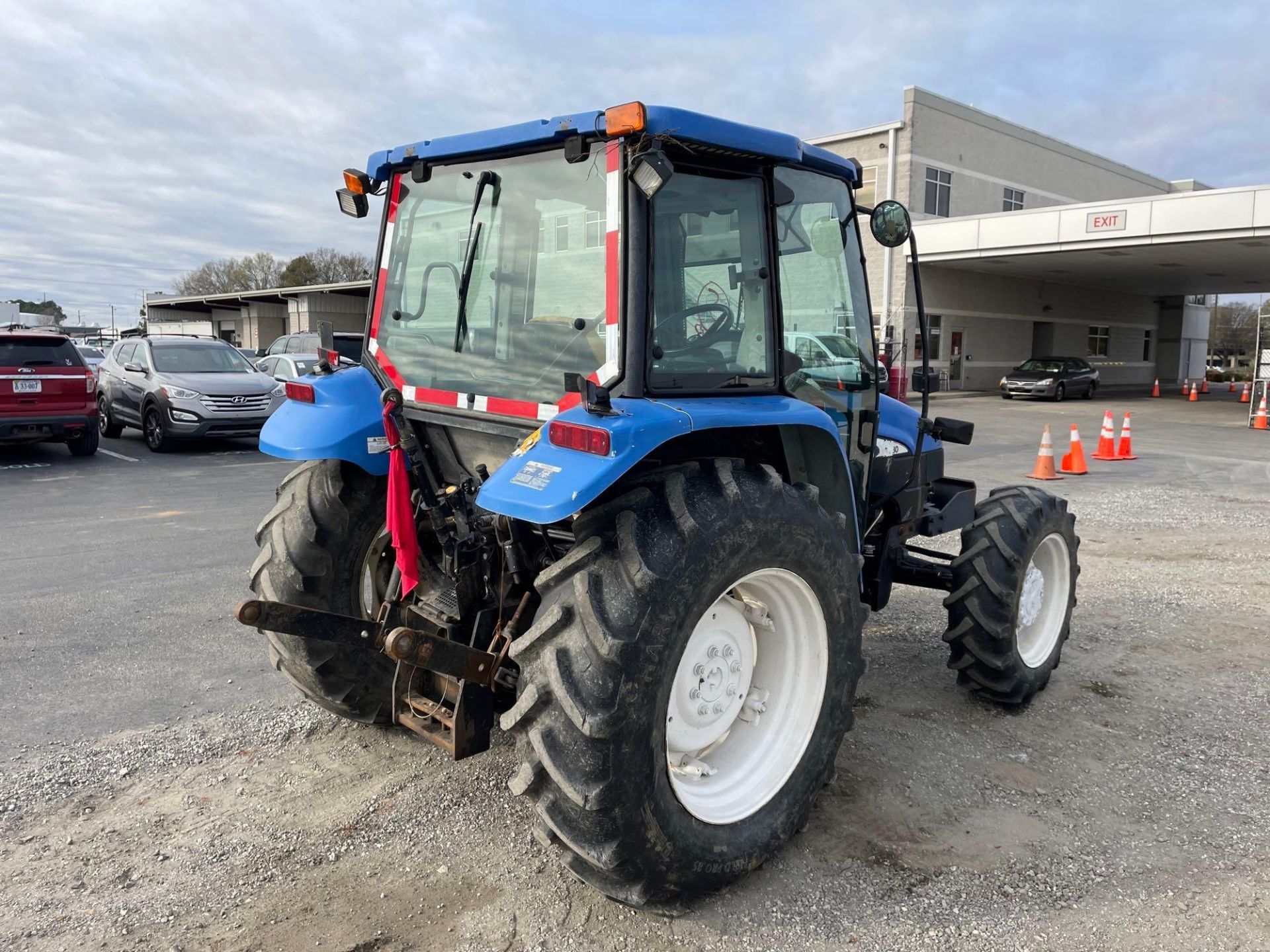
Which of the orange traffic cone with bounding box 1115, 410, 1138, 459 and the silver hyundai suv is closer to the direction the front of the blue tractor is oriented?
the orange traffic cone

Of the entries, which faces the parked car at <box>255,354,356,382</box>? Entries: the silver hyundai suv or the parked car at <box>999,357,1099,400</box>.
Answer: the parked car at <box>999,357,1099,400</box>

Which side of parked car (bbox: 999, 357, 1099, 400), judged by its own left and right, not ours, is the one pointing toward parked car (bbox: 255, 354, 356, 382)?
front

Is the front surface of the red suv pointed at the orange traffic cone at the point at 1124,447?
no

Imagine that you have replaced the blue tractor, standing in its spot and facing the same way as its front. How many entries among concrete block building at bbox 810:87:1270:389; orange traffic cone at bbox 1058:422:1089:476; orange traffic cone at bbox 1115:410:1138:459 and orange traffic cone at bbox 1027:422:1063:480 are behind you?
0

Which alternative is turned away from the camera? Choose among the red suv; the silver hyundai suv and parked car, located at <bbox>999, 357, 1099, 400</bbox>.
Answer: the red suv

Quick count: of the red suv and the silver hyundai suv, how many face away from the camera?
1

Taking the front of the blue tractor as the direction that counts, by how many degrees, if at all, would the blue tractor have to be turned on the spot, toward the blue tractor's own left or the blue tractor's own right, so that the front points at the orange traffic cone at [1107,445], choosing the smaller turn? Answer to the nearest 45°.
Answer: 0° — it already faces it

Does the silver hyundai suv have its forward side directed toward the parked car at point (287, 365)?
no

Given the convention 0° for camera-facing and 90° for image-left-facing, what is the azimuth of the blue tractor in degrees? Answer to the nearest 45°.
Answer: approximately 225°

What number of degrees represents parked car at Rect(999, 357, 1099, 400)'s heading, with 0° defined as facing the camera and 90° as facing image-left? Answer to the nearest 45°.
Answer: approximately 45°

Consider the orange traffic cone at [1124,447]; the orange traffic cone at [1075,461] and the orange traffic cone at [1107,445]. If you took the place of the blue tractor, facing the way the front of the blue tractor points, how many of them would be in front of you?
3

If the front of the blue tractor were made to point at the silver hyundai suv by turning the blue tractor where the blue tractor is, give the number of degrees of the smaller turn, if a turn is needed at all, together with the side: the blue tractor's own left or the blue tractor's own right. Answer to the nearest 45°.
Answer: approximately 90° to the blue tractor's own left

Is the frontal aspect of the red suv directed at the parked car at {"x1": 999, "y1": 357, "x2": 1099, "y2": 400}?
no

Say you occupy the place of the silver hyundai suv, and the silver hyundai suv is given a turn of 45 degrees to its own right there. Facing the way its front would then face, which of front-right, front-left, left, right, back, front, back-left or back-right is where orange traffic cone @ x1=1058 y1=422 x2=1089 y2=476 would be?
front-left

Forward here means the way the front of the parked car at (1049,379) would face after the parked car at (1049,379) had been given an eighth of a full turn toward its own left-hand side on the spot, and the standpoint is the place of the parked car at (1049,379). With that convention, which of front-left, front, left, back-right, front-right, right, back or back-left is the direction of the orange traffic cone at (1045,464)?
front

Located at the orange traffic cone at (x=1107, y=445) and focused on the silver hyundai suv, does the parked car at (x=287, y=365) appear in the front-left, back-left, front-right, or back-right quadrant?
front-right

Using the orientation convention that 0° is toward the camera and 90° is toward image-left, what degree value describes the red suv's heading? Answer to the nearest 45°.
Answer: approximately 180°

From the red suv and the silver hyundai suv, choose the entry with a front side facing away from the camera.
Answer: the red suv

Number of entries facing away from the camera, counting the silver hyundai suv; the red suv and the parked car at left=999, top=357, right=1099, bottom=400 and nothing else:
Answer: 1
